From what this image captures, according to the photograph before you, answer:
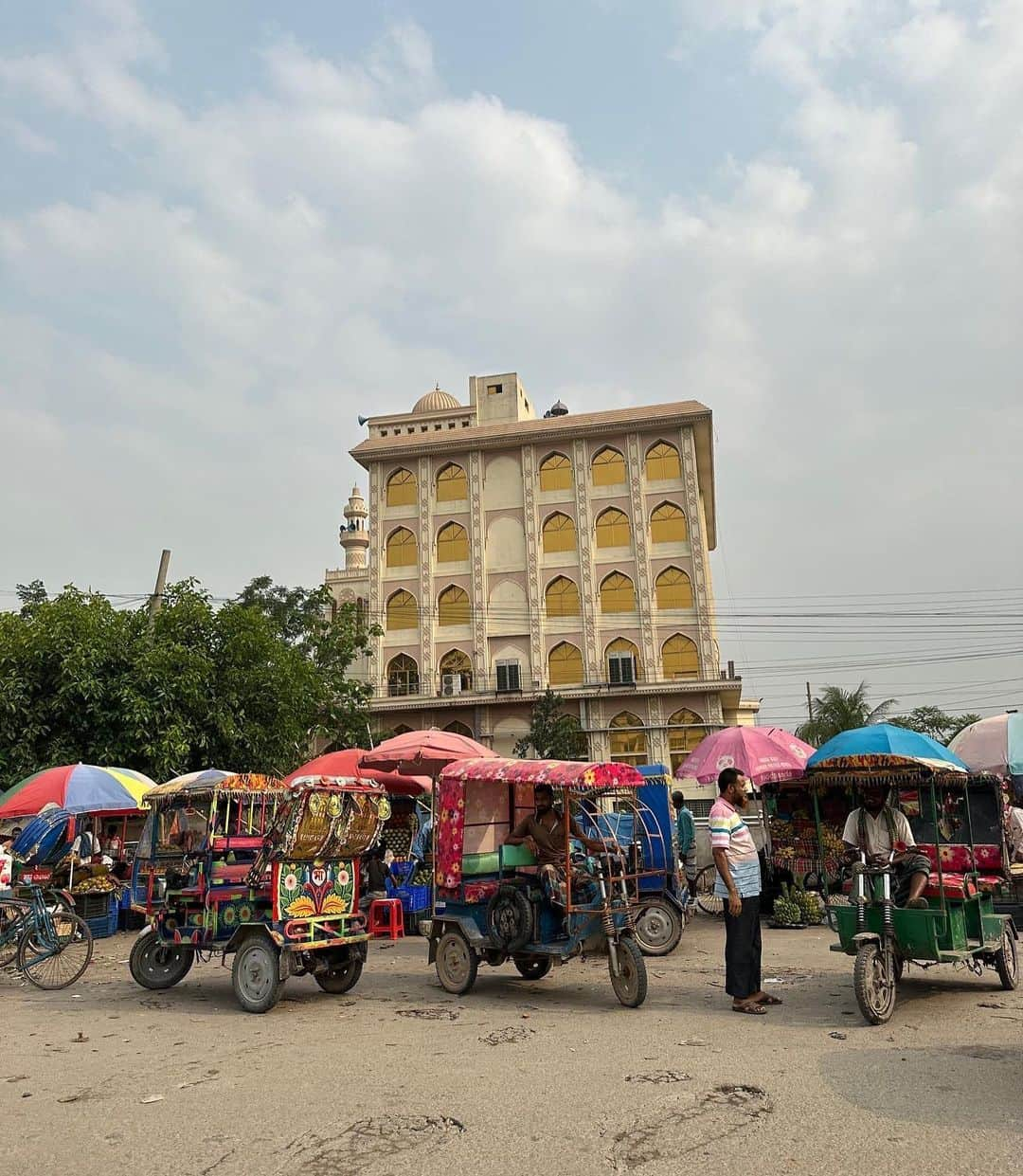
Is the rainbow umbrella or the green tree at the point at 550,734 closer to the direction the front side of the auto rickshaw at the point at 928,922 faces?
the rainbow umbrella

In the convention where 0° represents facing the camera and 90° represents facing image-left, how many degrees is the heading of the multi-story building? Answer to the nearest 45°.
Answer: approximately 0°

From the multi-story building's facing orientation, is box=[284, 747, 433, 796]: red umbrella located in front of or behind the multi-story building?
in front

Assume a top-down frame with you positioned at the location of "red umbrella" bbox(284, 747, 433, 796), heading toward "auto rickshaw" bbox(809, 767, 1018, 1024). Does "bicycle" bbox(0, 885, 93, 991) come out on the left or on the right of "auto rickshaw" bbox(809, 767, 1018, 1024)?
right

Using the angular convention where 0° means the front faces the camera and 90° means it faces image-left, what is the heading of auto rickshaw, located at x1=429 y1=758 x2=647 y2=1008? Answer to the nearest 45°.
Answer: approximately 315°

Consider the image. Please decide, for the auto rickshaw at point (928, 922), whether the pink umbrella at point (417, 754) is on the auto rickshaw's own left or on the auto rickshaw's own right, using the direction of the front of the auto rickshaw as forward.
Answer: on the auto rickshaw's own right

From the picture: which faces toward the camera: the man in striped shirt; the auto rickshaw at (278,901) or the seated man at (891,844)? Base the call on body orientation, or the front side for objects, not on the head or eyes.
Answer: the seated man
